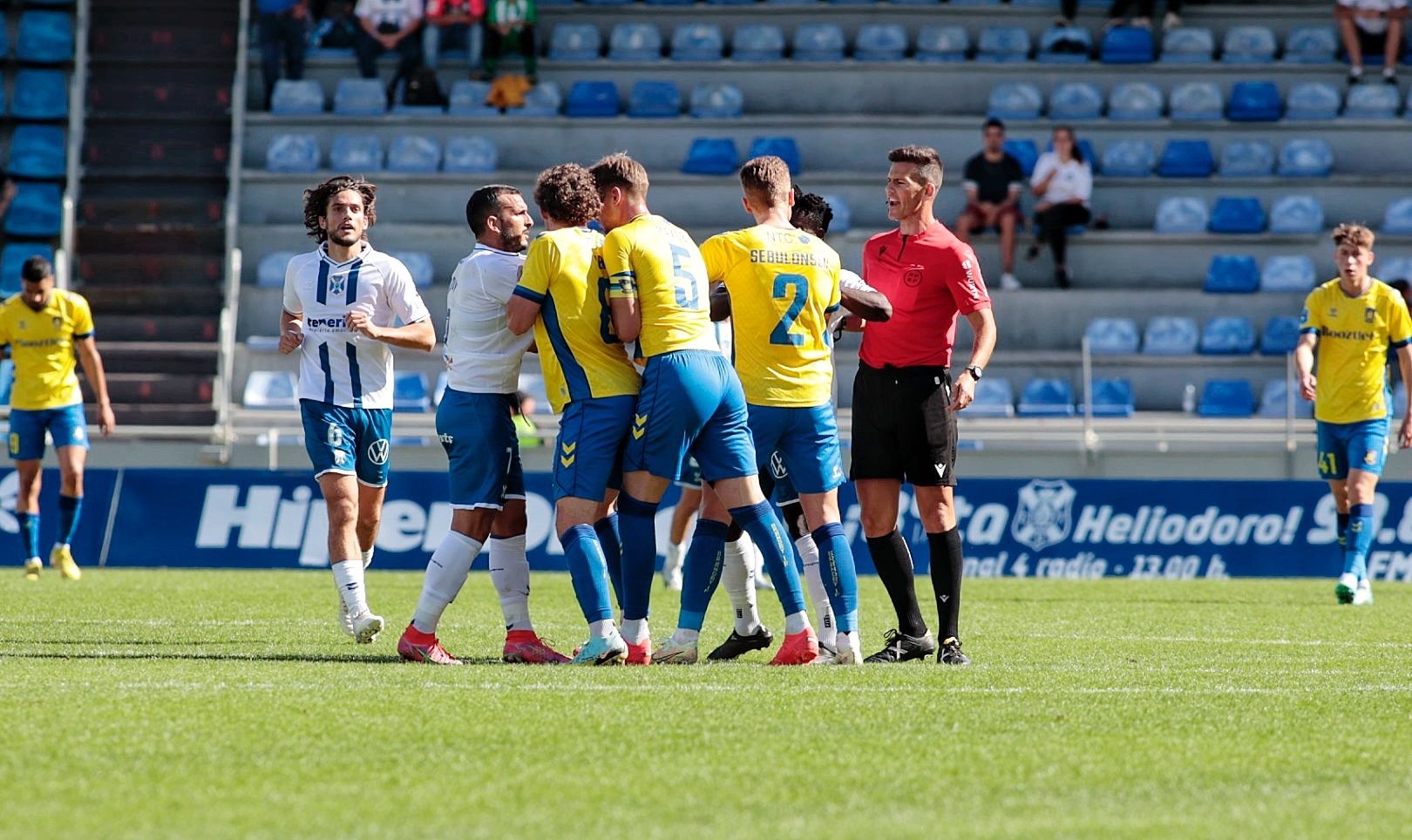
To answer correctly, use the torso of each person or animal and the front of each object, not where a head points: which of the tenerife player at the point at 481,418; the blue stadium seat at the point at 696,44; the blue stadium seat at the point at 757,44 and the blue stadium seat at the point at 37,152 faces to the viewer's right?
the tenerife player

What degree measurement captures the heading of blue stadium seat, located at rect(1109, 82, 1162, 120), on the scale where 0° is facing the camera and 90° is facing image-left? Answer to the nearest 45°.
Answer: approximately 0°

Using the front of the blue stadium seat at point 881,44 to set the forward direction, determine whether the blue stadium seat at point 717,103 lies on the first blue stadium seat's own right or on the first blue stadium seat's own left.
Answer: on the first blue stadium seat's own right

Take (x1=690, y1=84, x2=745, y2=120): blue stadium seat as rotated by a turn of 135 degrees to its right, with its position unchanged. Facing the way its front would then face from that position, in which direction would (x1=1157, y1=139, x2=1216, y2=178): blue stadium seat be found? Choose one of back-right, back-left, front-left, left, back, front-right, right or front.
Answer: back-right

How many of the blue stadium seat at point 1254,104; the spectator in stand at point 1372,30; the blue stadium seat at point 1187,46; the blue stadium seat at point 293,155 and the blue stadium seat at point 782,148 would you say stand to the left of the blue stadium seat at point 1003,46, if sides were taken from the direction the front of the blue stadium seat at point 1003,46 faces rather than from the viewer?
3

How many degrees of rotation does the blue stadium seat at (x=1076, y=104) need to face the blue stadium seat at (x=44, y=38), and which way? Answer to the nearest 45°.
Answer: approximately 90° to its right

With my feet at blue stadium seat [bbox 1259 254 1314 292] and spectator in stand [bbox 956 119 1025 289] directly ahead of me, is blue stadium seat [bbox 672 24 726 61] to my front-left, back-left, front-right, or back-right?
front-right

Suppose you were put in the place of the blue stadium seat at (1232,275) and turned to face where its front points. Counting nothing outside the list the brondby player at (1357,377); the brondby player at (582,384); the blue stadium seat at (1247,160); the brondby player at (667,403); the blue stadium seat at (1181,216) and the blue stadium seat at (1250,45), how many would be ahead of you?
3

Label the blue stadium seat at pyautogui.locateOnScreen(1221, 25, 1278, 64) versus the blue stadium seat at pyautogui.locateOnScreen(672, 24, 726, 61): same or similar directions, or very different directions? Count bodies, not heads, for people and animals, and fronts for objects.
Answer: same or similar directions

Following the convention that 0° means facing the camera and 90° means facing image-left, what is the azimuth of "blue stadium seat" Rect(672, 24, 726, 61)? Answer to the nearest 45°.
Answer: approximately 0°

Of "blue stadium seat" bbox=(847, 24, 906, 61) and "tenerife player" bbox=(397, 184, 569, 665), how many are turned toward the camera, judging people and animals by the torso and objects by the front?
1

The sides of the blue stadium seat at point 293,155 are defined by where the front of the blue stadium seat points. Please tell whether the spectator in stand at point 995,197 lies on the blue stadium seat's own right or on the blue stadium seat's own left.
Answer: on the blue stadium seat's own left

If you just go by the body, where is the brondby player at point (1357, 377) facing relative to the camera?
toward the camera

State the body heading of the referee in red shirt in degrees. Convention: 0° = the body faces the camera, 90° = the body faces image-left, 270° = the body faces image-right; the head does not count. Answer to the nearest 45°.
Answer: approximately 45°

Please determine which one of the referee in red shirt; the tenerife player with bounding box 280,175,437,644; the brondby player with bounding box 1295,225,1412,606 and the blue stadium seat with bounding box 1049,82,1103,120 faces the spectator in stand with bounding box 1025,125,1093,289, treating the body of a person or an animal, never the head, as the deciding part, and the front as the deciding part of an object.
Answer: the blue stadium seat

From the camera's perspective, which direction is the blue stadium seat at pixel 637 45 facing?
toward the camera

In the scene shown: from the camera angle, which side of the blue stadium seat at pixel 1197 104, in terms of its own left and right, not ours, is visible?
front

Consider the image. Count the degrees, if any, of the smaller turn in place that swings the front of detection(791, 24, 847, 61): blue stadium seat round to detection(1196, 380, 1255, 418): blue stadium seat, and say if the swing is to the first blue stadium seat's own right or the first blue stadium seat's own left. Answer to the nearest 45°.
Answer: approximately 45° to the first blue stadium seat's own left

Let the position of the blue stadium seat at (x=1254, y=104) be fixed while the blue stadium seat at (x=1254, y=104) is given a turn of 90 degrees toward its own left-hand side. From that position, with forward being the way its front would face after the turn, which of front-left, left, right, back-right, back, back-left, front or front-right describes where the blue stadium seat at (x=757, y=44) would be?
back
